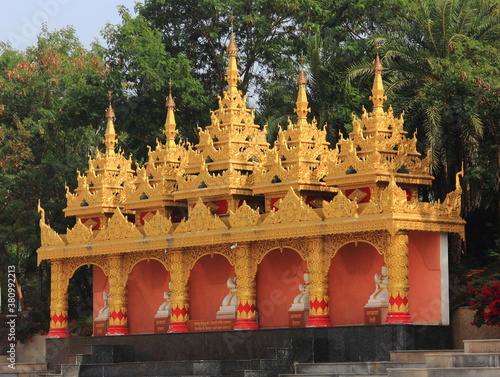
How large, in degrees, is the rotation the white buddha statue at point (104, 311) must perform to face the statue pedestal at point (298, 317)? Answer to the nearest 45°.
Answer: approximately 90° to its left

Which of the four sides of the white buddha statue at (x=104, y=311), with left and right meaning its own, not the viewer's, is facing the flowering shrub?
left

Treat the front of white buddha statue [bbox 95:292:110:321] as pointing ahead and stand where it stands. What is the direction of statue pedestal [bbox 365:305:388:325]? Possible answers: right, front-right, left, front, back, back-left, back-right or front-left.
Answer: left

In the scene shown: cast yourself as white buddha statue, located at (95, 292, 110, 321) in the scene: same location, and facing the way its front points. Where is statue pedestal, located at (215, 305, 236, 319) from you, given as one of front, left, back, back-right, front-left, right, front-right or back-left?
left

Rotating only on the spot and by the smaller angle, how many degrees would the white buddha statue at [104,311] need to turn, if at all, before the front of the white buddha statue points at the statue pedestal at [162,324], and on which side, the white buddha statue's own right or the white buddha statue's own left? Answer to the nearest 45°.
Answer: approximately 90° to the white buddha statue's own left

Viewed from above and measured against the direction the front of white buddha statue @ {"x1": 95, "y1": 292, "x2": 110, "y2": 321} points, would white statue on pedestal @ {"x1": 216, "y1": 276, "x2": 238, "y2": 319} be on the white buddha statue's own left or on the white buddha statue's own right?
on the white buddha statue's own left

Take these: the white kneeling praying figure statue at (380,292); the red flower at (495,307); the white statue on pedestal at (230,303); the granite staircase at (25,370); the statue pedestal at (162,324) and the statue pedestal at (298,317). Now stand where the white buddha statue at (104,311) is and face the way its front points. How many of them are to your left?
5

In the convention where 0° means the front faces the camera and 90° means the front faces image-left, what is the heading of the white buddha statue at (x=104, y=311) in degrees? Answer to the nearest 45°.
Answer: approximately 45°

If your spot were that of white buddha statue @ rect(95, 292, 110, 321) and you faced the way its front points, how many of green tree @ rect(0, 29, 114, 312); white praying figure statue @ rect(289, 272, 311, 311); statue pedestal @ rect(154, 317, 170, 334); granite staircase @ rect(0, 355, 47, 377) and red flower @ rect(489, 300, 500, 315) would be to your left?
3

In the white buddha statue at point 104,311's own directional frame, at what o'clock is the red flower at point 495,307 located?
The red flower is roughly at 9 o'clock from the white buddha statue.

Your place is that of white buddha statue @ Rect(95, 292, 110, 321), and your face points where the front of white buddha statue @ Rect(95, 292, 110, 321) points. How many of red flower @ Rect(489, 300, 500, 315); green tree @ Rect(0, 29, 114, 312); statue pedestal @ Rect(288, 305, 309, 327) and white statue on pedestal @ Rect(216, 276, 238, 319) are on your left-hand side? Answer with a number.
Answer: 3

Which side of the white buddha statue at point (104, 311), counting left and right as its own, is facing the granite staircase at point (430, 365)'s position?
left

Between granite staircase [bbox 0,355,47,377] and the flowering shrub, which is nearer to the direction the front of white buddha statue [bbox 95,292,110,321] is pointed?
the granite staircase
